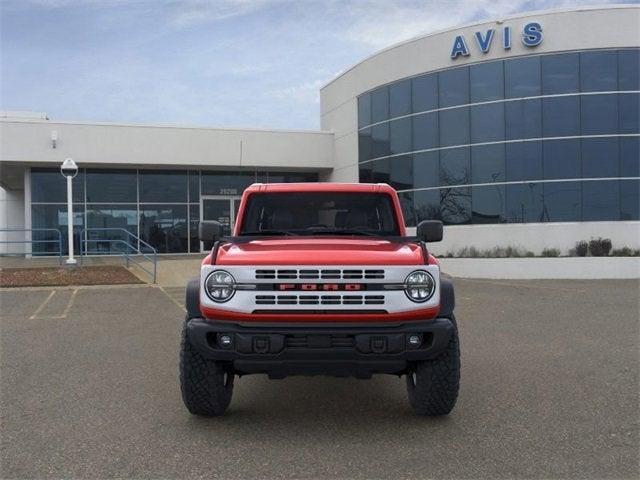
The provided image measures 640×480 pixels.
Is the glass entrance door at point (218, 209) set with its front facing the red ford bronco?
yes

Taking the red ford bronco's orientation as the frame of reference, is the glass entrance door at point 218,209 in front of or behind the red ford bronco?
behind

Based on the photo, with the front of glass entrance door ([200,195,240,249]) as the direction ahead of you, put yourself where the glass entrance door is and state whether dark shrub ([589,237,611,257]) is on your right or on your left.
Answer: on your left

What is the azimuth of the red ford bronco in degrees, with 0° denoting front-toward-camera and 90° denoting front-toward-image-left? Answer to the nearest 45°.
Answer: approximately 0°

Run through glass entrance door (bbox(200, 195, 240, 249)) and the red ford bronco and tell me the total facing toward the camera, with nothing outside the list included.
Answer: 2

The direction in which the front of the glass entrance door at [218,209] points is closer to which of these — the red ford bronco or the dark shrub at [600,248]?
the red ford bronco

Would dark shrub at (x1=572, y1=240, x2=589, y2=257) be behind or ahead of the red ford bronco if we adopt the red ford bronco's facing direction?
behind

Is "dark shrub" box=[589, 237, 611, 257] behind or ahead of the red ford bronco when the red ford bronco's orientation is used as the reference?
behind

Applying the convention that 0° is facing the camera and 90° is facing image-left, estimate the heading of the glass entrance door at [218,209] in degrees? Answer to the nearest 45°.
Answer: approximately 0°
